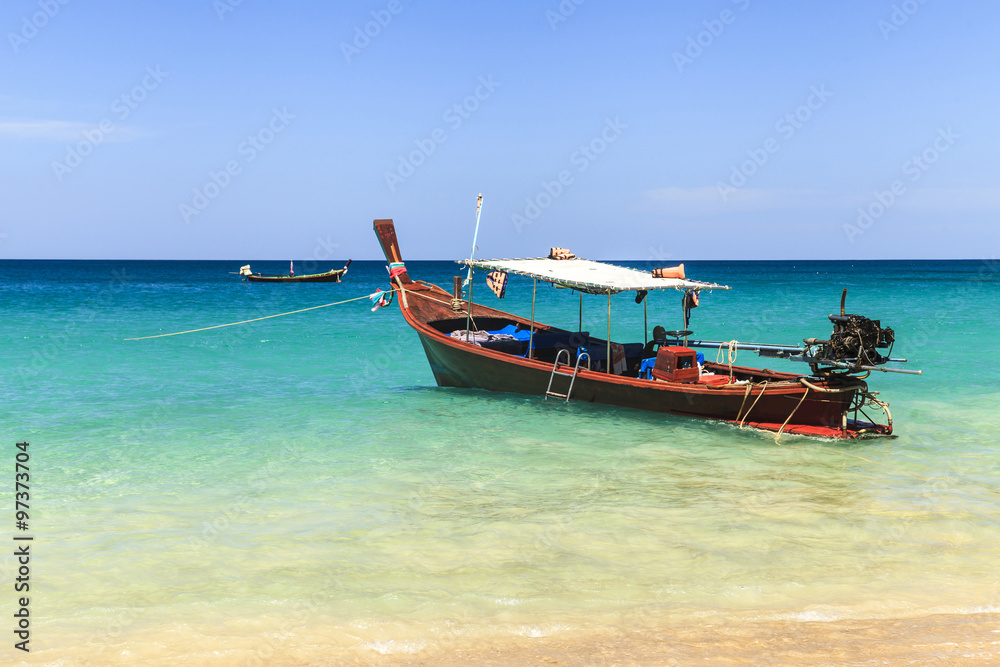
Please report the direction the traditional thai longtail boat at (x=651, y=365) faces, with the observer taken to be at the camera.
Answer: facing away from the viewer and to the left of the viewer
